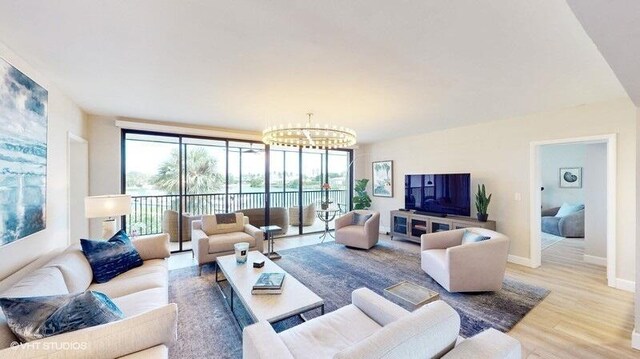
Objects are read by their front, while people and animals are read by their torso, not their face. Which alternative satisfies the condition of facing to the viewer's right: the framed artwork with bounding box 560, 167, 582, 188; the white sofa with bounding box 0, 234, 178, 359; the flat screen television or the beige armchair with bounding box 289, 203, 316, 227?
the white sofa

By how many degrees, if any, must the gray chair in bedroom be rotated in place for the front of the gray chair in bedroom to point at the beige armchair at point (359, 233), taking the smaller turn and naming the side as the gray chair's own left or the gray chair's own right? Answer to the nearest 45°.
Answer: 0° — it already faces it

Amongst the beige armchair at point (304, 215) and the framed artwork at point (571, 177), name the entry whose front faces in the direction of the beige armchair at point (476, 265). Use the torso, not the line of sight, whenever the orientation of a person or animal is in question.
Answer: the framed artwork

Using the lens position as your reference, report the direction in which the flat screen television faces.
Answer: facing the viewer and to the left of the viewer

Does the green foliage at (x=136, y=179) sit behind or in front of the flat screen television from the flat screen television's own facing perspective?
in front

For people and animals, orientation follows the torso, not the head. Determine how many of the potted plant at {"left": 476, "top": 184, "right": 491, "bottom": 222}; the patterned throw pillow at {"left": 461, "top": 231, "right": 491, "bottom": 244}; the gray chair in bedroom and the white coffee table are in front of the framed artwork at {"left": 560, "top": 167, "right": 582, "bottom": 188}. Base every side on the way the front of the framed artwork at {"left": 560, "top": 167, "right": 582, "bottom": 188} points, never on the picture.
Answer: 4

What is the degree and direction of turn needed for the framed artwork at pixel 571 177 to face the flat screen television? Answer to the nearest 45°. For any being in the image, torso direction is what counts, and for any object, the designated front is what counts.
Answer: approximately 45° to its right

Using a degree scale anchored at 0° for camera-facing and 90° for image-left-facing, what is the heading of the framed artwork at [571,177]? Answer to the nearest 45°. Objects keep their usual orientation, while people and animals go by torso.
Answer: approximately 0°

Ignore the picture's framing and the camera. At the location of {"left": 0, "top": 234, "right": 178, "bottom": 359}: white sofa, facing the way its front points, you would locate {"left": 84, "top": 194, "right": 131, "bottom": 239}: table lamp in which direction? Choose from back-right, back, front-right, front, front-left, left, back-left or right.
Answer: left

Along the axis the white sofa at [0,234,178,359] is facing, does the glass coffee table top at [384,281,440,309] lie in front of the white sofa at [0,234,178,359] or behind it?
in front

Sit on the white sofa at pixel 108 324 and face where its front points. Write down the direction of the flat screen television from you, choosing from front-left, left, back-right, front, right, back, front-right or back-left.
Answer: front

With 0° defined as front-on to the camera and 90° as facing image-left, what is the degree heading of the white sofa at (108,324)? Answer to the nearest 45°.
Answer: approximately 270°
